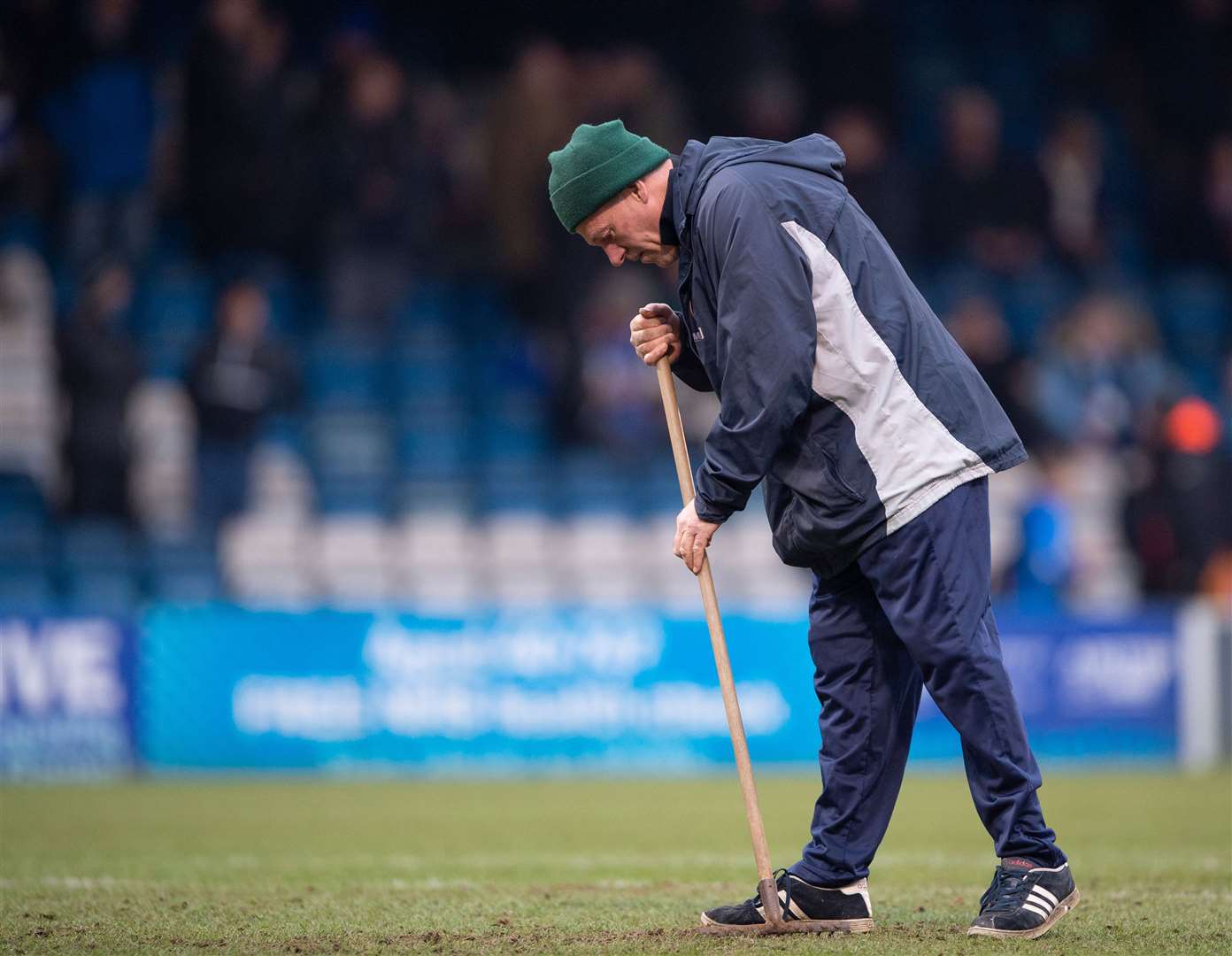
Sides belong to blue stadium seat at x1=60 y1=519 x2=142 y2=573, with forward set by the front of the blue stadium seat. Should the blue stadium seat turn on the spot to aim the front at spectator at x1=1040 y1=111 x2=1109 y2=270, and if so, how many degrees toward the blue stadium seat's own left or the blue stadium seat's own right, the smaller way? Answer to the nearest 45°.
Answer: approximately 90° to the blue stadium seat's own left

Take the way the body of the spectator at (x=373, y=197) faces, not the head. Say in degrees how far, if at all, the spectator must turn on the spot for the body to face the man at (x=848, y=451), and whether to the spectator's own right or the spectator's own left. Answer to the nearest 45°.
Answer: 0° — they already face them

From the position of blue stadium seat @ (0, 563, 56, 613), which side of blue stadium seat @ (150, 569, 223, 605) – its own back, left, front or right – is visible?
right

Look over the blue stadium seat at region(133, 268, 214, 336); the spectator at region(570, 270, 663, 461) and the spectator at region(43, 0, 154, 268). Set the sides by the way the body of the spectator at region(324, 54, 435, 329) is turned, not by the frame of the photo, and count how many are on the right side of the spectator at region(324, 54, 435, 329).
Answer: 2

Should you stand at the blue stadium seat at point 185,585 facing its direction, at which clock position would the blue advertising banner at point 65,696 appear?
The blue advertising banner is roughly at 1 o'clock from the blue stadium seat.

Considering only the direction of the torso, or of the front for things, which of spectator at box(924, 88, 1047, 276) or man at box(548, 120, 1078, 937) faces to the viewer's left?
the man

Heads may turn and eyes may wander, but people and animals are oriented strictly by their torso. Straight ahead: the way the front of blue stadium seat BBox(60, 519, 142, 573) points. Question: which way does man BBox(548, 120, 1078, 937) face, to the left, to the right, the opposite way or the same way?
to the right

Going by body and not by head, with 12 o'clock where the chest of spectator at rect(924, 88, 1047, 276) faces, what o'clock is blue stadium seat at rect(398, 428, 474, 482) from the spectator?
The blue stadium seat is roughly at 2 o'clock from the spectator.

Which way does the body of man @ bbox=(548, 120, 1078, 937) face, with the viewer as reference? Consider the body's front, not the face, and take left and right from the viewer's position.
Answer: facing to the left of the viewer

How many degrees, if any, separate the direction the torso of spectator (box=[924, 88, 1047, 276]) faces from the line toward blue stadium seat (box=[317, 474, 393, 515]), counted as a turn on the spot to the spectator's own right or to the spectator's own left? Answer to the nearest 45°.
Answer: approximately 45° to the spectator's own right

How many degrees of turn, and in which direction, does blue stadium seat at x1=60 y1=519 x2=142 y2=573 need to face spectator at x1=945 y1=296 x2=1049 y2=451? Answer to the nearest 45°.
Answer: approximately 90° to its left
